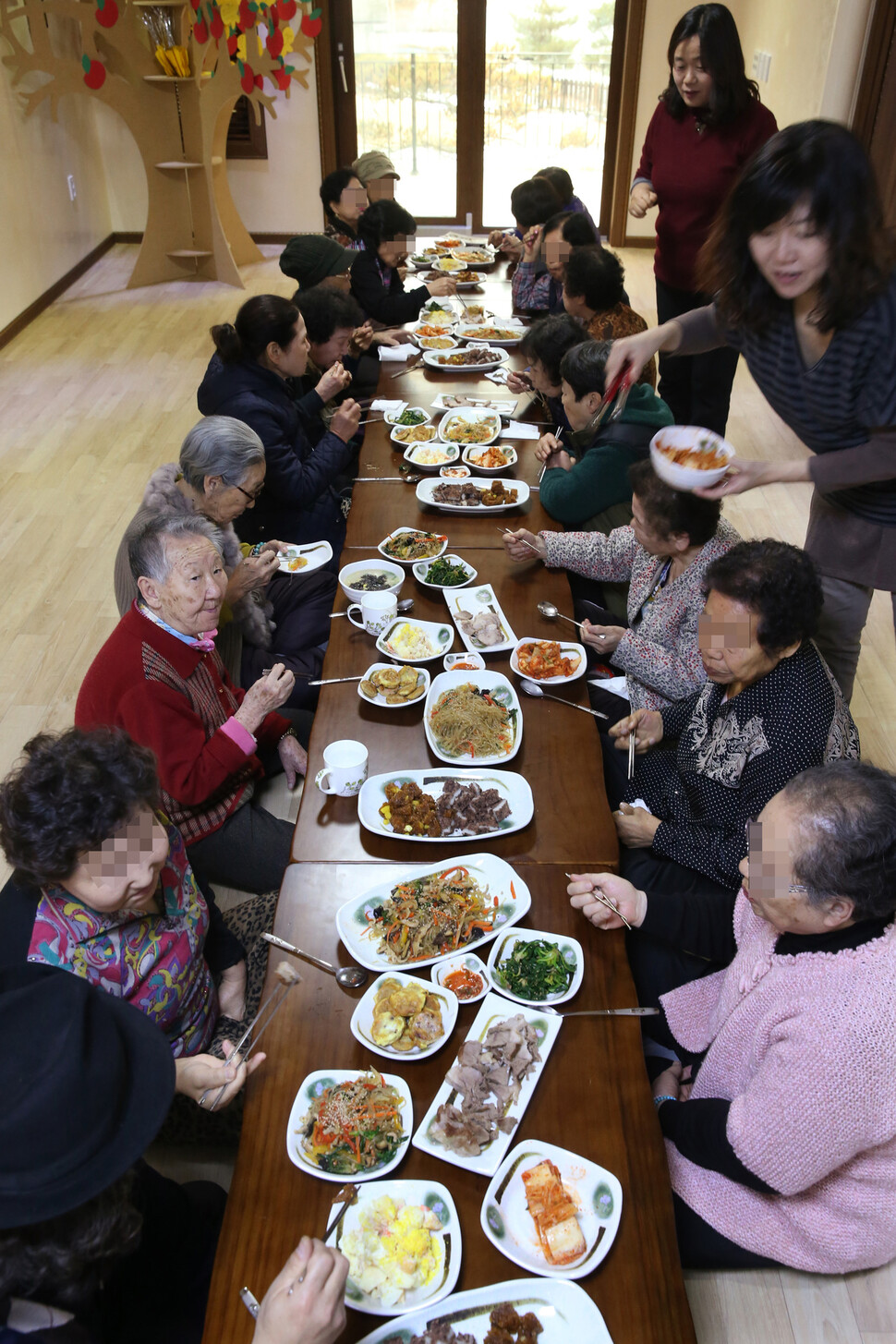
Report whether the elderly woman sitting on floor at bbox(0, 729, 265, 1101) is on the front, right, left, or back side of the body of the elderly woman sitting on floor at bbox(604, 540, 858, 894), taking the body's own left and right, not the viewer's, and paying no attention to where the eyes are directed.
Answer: front

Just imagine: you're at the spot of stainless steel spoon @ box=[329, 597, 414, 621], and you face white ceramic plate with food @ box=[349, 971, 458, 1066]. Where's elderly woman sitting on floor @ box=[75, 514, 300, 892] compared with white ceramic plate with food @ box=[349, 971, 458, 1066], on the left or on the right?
right

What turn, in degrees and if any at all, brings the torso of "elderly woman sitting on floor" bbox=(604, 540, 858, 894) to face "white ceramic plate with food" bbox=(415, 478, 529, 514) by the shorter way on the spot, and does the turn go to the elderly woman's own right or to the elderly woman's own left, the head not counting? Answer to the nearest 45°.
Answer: approximately 90° to the elderly woman's own right

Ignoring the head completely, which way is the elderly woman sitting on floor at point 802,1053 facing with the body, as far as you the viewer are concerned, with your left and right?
facing to the left of the viewer

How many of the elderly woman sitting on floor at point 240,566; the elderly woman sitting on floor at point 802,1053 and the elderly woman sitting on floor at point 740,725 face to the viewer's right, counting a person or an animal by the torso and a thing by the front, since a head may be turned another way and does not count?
1

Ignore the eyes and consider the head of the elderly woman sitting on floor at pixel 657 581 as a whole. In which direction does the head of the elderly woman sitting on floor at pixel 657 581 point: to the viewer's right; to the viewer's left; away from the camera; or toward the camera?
to the viewer's left

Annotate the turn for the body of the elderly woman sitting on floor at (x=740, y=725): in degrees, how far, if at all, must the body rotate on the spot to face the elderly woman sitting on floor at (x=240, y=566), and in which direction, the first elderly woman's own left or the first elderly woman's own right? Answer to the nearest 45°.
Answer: approximately 45° to the first elderly woman's own right

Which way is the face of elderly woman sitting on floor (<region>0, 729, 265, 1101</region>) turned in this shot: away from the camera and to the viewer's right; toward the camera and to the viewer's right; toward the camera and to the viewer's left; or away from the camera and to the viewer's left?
toward the camera and to the viewer's right

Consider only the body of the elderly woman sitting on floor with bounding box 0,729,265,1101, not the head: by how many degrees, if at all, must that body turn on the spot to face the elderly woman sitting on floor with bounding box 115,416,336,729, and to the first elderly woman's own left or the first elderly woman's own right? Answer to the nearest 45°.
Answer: approximately 135° to the first elderly woman's own left

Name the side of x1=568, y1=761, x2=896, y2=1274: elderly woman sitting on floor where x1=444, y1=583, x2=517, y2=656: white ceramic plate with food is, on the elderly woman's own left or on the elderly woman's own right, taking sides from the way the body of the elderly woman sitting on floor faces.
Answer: on the elderly woman's own right

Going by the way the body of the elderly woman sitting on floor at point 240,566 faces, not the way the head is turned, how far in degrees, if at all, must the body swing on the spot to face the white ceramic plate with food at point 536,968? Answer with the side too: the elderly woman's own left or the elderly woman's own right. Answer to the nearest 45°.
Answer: approximately 90° to the elderly woman's own right

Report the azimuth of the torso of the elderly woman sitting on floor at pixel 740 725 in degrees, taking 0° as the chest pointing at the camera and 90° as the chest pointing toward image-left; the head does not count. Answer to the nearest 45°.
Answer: approximately 45°

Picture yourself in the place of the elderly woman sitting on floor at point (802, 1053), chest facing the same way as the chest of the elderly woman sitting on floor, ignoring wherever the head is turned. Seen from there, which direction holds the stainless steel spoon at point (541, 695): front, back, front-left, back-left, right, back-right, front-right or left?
front-right

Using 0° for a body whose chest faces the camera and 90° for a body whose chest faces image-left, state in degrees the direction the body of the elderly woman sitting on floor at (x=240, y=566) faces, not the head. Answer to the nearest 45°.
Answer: approximately 270°

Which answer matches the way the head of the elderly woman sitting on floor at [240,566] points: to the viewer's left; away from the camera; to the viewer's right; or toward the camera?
to the viewer's right
